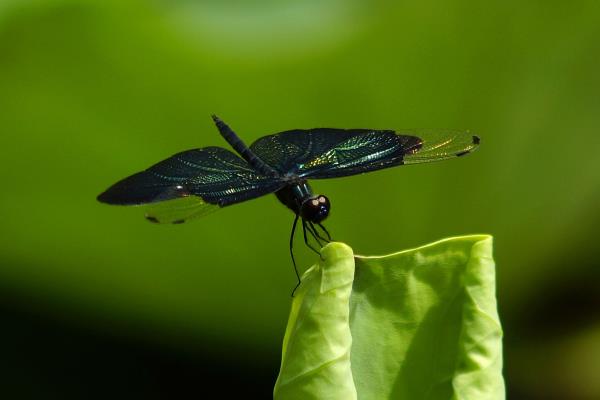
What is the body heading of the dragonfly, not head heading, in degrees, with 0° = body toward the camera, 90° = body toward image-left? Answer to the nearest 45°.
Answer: approximately 315°
